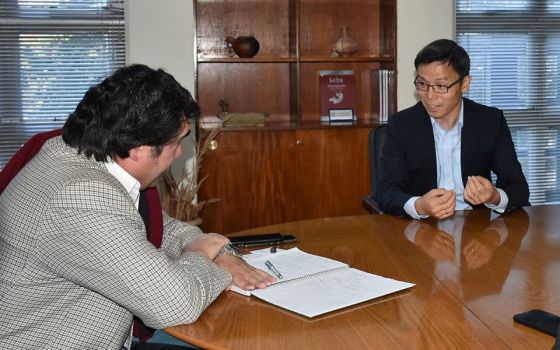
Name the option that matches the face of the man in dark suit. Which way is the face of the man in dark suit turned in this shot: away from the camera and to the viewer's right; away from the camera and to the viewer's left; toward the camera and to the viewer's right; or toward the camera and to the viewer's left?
toward the camera and to the viewer's left

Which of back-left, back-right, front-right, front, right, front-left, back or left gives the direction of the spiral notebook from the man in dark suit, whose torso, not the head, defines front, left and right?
front

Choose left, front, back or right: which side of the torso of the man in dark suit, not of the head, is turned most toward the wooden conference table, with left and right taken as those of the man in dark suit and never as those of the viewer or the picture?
front

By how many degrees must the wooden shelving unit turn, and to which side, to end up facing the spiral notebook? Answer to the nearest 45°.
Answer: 0° — it already faces it

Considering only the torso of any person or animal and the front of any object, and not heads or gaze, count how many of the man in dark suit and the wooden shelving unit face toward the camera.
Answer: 2

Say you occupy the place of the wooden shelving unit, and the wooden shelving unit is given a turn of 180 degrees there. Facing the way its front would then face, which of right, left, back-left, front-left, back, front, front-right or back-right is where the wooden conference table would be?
back

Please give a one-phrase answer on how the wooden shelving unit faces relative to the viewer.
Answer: facing the viewer

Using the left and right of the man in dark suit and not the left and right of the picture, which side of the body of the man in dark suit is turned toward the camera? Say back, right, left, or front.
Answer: front

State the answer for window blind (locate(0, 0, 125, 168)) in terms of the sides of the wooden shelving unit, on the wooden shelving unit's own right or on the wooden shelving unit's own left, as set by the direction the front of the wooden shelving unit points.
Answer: on the wooden shelving unit's own right
